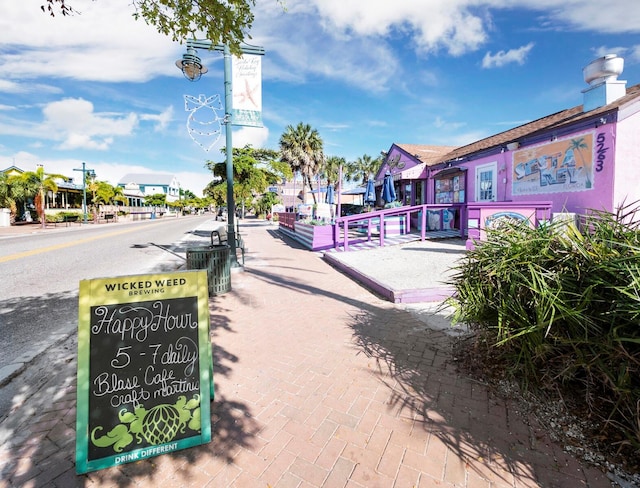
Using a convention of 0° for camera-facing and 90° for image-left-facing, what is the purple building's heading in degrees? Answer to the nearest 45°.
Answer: approximately 45°

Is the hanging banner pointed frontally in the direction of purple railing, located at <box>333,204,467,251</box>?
no

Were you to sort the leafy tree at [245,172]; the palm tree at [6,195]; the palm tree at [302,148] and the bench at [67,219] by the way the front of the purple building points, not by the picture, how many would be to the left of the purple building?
0

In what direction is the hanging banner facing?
toward the camera

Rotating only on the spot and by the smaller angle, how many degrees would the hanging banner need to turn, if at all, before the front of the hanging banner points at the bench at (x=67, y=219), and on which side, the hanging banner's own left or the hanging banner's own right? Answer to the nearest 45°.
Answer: approximately 135° to the hanging banner's own right

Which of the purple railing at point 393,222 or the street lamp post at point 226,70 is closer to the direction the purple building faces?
the street lamp post

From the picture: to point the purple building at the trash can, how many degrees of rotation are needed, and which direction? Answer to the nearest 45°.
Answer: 0° — it already faces it

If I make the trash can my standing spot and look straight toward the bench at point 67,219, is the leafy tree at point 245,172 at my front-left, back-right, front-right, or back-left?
front-right

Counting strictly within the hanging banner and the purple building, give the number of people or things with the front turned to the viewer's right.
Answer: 0

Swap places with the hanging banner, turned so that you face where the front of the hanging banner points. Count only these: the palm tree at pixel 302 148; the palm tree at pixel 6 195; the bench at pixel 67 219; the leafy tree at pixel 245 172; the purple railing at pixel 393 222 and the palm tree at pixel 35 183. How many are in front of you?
0

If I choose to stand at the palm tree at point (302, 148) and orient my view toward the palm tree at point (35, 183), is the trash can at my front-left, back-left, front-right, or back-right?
front-left

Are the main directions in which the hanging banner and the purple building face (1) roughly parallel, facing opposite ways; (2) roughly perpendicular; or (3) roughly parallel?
roughly perpendicular

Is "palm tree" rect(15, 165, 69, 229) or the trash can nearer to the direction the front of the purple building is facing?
the trash can

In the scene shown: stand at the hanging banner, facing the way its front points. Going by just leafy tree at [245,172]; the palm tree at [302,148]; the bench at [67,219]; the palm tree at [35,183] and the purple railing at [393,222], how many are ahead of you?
0

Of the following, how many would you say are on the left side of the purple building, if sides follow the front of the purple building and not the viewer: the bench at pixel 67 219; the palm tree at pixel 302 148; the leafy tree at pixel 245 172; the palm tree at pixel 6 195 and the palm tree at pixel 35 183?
0
